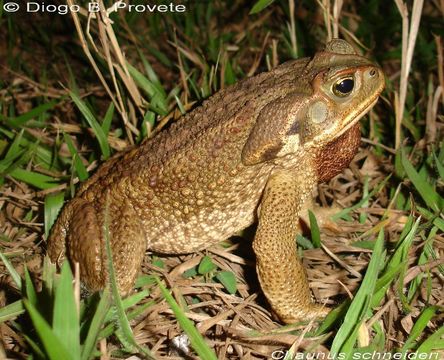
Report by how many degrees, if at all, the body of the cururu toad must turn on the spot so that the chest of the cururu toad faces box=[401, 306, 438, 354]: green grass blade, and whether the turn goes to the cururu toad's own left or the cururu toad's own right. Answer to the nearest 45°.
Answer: approximately 45° to the cururu toad's own right

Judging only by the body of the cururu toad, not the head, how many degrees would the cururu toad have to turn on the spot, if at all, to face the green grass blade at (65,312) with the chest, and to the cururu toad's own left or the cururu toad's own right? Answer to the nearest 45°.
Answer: approximately 135° to the cururu toad's own right

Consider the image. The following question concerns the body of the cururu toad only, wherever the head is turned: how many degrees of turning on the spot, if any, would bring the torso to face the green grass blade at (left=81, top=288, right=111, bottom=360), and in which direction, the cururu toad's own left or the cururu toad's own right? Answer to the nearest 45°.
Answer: approximately 135° to the cururu toad's own right

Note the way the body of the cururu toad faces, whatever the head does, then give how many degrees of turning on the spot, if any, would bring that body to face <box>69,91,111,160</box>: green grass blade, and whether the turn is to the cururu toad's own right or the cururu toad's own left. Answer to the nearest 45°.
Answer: approximately 135° to the cururu toad's own left

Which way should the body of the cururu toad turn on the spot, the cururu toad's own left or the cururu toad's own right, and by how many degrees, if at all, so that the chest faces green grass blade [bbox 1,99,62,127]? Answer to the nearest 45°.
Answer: approximately 135° to the cururu toad's own left

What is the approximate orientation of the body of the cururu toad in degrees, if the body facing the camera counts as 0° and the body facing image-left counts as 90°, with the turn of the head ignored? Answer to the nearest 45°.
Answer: approximately 270°

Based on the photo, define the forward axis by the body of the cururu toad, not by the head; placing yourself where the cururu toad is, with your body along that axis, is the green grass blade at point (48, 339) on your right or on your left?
on your right
